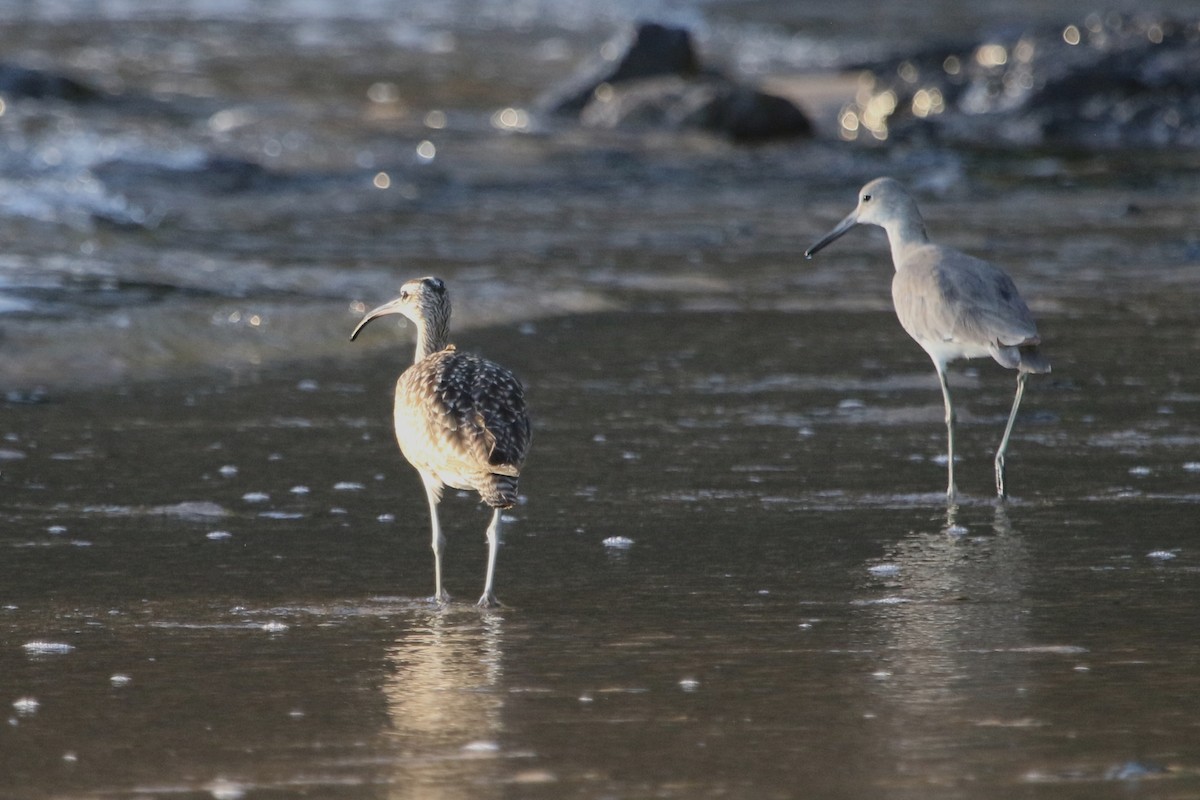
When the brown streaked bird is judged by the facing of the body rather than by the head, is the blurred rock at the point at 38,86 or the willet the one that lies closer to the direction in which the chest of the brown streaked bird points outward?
the blurred rock

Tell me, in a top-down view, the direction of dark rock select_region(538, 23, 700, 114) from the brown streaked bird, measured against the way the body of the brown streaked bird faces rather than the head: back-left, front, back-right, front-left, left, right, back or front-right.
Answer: front-right

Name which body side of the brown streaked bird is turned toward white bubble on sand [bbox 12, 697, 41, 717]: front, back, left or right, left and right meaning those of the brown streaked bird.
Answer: left

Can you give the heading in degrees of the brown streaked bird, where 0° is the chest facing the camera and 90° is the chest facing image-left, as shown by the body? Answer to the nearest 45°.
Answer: approximately 135°

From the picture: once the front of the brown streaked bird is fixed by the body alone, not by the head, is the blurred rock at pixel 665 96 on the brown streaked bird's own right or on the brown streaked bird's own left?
on the brown streaked bird's own right

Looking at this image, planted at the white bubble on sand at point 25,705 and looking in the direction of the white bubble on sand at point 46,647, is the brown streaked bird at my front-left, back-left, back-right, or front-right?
front-right

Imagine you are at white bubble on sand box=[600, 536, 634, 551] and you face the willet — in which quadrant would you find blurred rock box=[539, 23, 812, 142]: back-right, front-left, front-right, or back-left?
front-left

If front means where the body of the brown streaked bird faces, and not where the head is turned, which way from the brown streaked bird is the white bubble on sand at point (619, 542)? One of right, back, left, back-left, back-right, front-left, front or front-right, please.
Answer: right

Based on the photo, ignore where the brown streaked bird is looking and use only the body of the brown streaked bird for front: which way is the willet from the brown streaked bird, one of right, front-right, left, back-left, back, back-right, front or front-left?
right

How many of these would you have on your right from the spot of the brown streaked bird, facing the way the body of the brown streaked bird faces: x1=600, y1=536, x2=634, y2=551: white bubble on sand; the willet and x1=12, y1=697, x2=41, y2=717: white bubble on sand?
2

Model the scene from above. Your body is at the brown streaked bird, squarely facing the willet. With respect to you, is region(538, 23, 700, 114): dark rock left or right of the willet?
left
